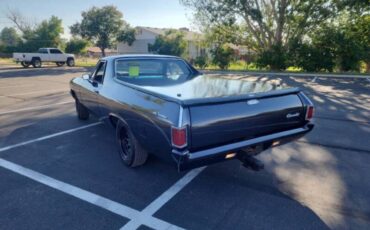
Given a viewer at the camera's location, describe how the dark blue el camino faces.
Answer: facing away from the viewer and to the left of the viewer

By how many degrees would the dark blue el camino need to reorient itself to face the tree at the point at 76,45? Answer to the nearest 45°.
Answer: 0° — it already faces it

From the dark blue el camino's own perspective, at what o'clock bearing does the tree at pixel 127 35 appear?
The tree is roughly at 1 o'clock from the dark blue el camino.

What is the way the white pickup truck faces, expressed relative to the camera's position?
facing away from the viewer and to the right of the viewer

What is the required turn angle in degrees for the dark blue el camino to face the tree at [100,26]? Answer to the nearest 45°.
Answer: approximately 45° to its right

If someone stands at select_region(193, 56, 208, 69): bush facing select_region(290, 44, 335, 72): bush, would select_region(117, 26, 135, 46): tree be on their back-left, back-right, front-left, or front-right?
back-left

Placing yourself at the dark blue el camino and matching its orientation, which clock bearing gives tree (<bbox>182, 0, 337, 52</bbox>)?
The tree is roughly at 2 o'clock from the dark blue el camino.

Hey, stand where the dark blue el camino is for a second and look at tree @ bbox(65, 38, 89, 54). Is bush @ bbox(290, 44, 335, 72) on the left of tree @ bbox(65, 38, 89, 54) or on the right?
right
